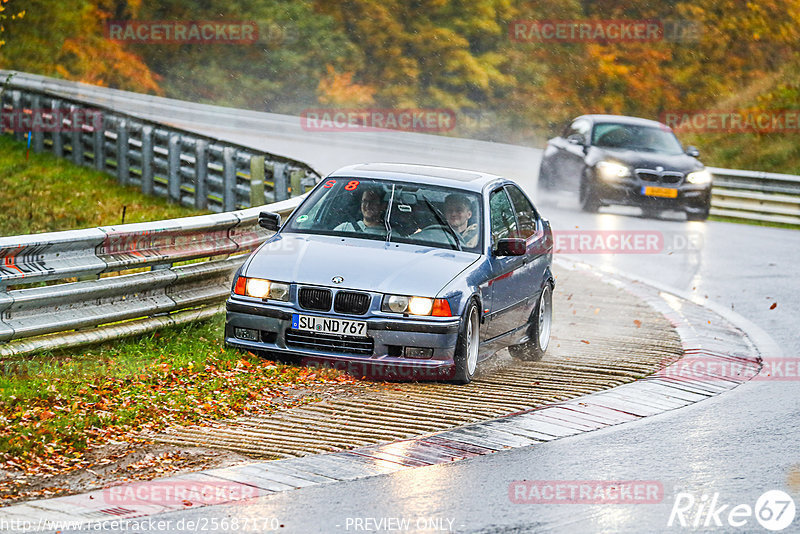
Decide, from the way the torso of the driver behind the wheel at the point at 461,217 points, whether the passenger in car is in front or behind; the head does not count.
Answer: in front

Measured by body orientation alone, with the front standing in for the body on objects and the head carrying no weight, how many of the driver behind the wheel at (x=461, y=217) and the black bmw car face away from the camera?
0

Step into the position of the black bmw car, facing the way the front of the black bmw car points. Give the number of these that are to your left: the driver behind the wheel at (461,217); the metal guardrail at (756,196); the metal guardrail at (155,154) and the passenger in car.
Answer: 1

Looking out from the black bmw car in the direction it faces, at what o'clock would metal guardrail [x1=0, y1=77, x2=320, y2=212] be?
The metal guardrail is roughly at 4 o'clock from the black bmw car.

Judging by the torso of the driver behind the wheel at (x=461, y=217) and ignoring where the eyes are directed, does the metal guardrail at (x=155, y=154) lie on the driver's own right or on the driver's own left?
on the driver's own right

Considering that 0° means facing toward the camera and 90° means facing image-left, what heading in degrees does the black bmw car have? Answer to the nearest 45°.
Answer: approximately 315°

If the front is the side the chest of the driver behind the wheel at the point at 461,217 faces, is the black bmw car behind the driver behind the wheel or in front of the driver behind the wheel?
behind

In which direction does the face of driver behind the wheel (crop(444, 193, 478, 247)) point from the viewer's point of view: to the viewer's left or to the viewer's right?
to the viewer's left

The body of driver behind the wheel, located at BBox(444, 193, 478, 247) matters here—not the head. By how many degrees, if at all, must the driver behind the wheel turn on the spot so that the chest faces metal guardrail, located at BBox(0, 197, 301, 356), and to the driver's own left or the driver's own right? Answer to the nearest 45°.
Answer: approximately 90° to the driver's own right

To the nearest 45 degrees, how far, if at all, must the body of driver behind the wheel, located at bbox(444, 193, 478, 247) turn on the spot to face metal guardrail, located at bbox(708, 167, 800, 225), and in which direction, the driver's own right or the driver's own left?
approximately 135° to the driver's own right

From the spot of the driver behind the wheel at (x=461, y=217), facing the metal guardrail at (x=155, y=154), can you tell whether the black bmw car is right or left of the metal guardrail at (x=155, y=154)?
right

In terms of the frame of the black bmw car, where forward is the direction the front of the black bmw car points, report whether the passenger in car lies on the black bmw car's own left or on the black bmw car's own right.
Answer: on the black bmw car's own right

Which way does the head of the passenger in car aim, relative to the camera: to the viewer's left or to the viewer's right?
to the viewer's left

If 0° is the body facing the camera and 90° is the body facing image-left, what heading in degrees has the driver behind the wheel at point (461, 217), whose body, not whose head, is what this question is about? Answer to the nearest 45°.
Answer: approximately 45°
